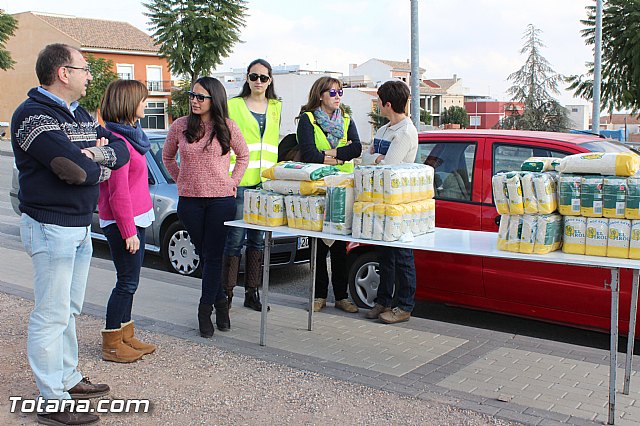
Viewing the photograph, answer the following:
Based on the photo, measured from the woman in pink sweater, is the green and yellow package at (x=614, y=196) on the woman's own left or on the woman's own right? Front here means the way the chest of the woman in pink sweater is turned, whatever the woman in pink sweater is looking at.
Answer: on the woman's own left

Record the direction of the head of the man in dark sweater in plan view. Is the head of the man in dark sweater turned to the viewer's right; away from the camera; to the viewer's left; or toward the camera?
to the viewer's right

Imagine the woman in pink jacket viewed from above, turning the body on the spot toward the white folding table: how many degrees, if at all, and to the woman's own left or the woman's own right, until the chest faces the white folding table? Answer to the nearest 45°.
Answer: approximately 45° to the woman's own right

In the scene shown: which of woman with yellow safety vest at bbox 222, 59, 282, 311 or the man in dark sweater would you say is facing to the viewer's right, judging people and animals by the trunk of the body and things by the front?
the man in dark sweater

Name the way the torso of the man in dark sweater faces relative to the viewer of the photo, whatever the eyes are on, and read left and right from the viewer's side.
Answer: facing to the right of the viewer

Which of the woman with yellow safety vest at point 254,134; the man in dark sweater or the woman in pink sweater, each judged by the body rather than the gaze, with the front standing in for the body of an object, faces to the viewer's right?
the man in dark sweater

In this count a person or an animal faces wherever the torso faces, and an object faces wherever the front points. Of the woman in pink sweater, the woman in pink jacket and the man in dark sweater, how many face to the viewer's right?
2

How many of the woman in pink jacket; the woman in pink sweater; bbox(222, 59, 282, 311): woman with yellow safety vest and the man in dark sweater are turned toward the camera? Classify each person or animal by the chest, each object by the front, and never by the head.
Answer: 2

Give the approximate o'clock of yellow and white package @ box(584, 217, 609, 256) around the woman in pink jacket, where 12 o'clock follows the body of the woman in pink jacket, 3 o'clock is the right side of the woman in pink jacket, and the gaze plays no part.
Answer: The yellow and white package is roughly at 1 o'clock from the woman in pink jacket.

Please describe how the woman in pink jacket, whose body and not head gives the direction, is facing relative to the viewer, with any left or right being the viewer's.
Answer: facing to the right of the viewer
